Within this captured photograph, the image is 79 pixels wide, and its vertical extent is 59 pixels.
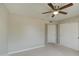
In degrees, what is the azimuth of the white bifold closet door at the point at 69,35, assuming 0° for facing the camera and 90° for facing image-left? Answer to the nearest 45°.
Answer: approximately 45°

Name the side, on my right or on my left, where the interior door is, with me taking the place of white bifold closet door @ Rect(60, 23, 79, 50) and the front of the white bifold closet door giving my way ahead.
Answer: on my right
